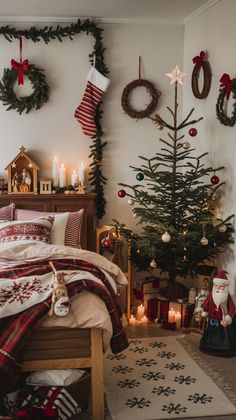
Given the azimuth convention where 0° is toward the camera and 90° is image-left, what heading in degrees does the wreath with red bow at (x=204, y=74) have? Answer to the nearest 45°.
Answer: approximately 45°

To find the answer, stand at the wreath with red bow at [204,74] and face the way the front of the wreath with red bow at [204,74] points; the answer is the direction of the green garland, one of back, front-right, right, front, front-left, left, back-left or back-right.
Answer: front-right

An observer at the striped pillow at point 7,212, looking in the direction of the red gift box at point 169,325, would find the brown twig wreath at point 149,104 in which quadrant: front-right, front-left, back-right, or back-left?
front-left

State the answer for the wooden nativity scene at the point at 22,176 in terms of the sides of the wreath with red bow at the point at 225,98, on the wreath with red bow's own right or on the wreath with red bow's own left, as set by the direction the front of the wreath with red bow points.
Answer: on the wreath with red bow's own right

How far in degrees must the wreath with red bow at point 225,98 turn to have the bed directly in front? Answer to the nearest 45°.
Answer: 0° — it already faces it

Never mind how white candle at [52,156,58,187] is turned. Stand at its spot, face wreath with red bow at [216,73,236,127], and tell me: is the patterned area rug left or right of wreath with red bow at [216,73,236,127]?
right

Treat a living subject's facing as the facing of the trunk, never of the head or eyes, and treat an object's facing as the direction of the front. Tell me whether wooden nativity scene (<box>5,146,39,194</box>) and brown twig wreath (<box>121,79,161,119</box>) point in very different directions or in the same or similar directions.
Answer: same or similar directions

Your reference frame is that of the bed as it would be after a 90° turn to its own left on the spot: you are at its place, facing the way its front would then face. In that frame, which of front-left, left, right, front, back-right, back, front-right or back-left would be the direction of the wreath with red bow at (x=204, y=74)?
front-left

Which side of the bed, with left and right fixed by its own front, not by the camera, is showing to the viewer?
front

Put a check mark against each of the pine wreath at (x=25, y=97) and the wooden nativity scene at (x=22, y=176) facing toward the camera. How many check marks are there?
2

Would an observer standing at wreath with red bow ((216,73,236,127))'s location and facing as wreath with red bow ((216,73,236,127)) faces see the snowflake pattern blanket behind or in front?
in front

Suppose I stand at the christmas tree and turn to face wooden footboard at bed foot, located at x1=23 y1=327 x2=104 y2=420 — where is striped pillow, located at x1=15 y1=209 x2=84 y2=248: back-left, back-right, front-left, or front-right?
front-right

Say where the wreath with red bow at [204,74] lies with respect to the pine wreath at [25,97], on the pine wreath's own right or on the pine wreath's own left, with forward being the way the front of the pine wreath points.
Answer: on the pine wreath's own left

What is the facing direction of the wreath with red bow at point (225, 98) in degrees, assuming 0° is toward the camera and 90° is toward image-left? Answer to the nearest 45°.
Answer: approximately 45°

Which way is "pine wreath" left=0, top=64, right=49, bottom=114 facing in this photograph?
toward the camera

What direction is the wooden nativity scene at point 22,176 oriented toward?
toward the camera
